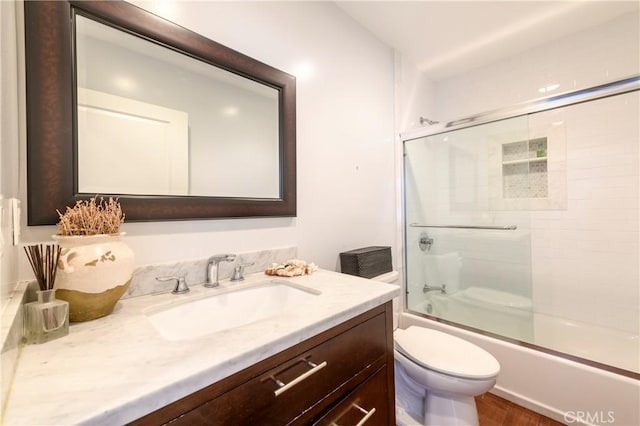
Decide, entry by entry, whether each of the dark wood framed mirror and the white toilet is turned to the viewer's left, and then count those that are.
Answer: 0

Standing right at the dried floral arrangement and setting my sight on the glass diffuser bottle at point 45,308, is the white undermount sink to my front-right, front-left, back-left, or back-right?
back-left

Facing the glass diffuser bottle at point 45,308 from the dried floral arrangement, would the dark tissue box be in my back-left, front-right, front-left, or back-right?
back-left

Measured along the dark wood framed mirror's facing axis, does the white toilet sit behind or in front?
in front

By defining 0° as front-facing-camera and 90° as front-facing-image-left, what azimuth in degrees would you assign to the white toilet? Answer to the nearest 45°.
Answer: approximately 315°

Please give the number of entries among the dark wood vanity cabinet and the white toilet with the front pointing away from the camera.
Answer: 0

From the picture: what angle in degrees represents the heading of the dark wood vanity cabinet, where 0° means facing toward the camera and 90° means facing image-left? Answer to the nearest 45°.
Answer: approximately 315°

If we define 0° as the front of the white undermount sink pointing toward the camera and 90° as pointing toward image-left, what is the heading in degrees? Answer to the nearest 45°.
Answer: approximately 315°

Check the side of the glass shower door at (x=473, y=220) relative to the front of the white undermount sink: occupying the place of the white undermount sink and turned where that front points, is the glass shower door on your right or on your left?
on your left

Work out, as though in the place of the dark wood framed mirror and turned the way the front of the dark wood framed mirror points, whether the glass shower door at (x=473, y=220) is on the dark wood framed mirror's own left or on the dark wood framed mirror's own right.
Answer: on the dark wood framed mirror's own left
